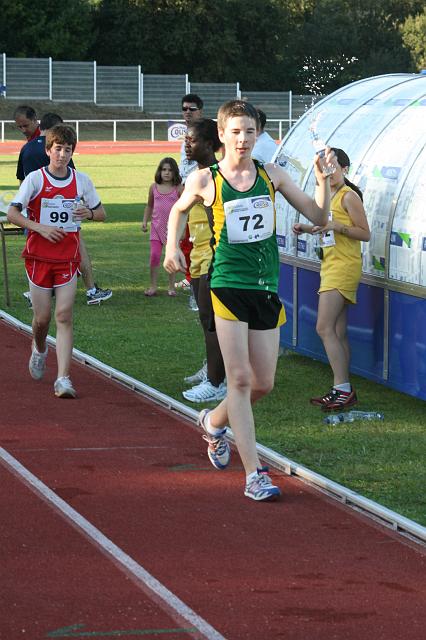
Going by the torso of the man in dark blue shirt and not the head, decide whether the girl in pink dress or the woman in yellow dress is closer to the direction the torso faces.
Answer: the girl in pink dress

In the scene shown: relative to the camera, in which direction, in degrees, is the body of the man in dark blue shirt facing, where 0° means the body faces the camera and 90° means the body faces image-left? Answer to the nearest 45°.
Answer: approximately 225°

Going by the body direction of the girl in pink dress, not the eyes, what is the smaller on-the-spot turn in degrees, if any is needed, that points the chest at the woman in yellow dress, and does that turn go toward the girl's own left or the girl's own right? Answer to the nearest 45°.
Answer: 0° — they already face them

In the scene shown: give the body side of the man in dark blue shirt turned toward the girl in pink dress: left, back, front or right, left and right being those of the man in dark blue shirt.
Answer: front

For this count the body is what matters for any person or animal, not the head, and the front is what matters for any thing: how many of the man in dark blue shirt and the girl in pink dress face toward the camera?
1

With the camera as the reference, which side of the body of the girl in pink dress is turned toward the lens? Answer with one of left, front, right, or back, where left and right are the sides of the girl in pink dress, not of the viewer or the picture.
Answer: front

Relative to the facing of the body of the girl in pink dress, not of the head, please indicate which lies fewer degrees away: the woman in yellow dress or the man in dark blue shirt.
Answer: the woman in yellow dress

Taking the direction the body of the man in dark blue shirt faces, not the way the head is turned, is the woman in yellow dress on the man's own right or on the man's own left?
on the man's own right

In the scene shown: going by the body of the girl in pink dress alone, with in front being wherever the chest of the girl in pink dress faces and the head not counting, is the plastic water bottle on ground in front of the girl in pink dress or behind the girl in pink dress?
in front
